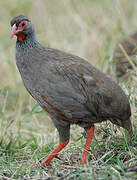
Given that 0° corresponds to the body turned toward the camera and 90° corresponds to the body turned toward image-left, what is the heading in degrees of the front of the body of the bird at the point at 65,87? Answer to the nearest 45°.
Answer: approximately 90°
